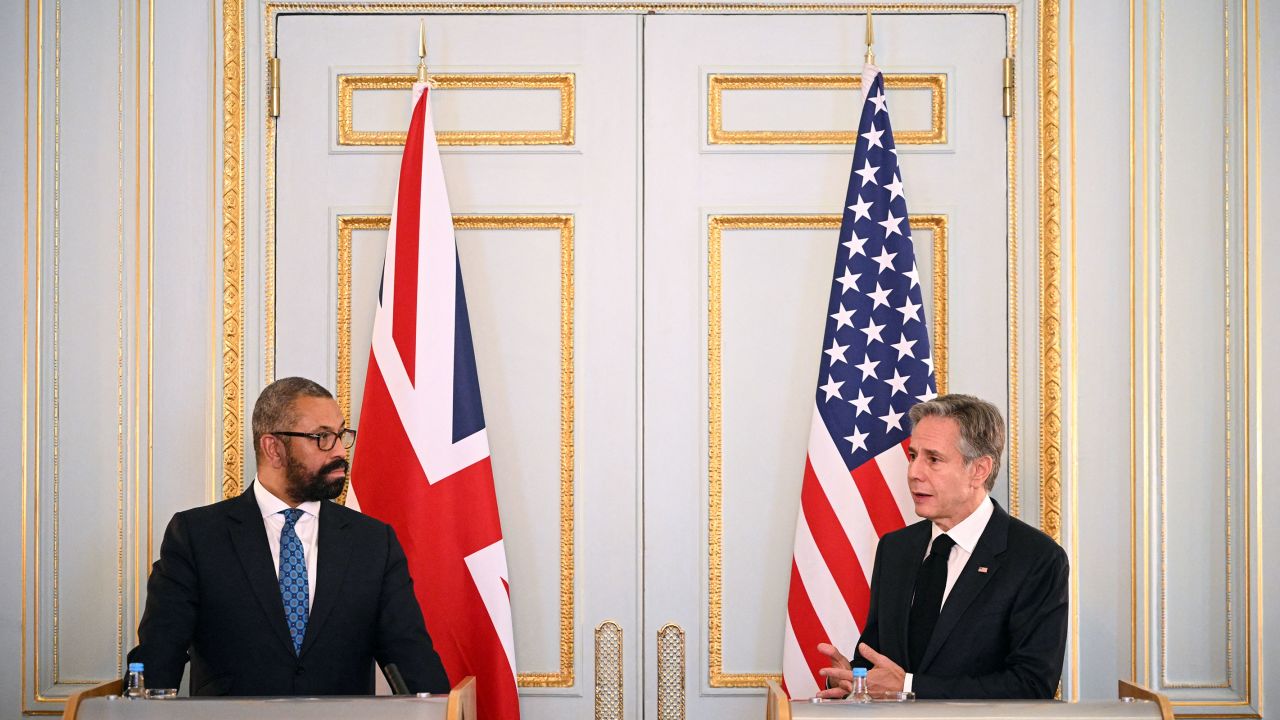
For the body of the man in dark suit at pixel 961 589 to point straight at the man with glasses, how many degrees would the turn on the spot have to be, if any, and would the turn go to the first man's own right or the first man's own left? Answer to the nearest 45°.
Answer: approximately 45° to the first man's own right

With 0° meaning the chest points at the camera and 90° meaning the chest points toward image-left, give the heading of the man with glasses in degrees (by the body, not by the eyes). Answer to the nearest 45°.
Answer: approximately 0°

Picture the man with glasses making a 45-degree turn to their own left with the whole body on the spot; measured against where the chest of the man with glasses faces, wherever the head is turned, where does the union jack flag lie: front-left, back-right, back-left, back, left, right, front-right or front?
left

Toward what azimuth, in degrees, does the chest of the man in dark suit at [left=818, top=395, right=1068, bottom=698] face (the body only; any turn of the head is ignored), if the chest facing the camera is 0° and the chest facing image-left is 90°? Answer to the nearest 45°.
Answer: approximately 45°

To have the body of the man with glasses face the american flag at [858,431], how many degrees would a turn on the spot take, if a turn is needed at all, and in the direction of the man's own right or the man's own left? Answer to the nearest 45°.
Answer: approximately 90° to the man's own left

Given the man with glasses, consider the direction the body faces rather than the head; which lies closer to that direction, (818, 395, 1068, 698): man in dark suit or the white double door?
the man in dark suit

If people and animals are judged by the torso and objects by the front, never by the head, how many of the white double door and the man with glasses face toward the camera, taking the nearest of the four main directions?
2

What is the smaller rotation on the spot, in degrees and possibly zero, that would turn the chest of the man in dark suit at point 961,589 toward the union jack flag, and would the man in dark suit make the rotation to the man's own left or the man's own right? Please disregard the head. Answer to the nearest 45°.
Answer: approximately 45° to the man's own right
